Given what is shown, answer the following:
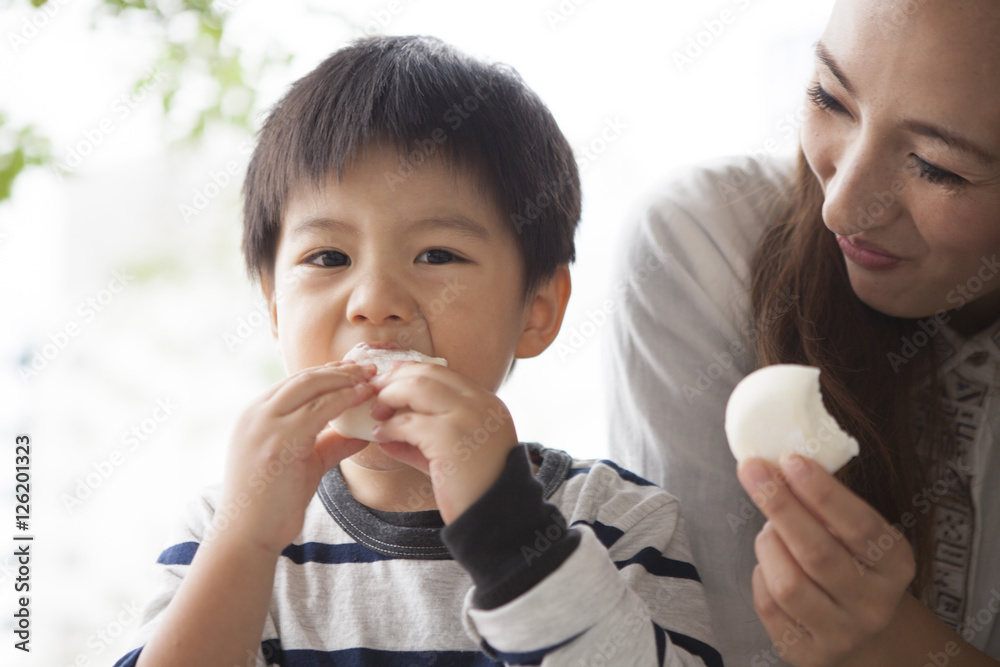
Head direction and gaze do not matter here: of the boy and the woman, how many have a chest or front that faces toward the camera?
2

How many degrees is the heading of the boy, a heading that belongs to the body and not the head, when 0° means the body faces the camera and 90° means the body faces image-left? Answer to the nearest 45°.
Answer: approximately 0°

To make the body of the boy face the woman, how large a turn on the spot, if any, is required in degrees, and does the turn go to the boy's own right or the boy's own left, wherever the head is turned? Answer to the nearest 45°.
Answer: approximately 90° to the boy's own left

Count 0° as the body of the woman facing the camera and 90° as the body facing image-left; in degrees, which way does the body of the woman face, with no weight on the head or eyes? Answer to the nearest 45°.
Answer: approximately 0°

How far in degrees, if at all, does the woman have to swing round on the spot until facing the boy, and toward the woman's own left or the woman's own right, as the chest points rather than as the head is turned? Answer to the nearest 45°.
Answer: approximately 45° to the woman's own right
